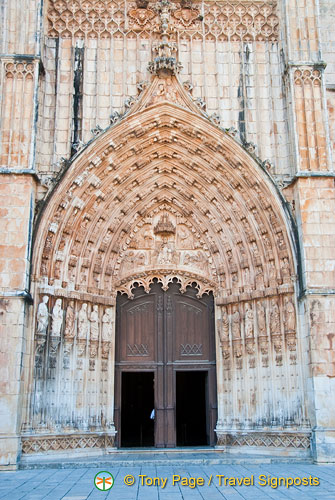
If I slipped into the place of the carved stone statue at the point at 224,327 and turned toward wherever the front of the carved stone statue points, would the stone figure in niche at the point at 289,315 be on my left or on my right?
on my left

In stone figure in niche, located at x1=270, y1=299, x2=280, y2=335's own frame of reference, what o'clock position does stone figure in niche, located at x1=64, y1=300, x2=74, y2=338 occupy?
stone figure in niche, located at x1=64, y1=300, x2=74, y2=338 is roughly at 1 o'clock from stone figure in niche, located at x1=270, y1=299, x2=280, y2=335.

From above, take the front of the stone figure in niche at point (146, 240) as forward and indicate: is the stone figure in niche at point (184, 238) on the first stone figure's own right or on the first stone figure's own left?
on the first stone figure's own left

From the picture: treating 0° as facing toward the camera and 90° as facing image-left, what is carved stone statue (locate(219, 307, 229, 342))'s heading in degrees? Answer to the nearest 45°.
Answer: approximately 45°

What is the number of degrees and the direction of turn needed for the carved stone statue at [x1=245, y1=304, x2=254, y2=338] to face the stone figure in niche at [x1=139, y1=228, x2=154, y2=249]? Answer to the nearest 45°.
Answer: approximately 45° to its right

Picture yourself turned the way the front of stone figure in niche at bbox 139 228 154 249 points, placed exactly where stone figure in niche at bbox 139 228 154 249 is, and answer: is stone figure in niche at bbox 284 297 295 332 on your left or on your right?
on your left

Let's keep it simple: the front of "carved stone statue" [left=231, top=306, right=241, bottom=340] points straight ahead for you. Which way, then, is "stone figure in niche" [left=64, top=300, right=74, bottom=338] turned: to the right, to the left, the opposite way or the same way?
to the left

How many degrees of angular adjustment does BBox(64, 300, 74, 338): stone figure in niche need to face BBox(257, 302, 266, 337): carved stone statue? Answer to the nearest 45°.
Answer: approximately 45° to its left

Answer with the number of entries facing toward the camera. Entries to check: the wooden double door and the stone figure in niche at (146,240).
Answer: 2

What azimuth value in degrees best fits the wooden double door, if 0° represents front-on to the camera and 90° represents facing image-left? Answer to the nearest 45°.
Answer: approximately 0°

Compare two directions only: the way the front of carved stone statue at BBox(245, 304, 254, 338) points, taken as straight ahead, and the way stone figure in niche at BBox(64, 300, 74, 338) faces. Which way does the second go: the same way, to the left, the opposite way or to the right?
to the left

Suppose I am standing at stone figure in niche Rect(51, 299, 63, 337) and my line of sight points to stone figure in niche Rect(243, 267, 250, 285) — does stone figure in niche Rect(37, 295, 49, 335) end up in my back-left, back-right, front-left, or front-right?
back-right

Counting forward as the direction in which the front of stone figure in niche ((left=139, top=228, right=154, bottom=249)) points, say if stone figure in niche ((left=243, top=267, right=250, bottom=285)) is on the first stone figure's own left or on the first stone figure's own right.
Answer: on the first stone figure's own left
